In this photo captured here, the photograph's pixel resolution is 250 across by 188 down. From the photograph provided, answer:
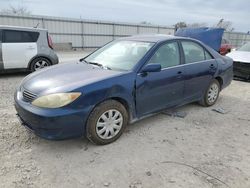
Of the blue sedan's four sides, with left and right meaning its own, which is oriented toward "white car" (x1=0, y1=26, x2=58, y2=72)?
right

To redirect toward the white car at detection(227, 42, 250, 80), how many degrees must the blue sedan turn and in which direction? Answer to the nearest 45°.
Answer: approximately 180°

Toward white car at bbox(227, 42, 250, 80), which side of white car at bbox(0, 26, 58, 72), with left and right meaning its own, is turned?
back

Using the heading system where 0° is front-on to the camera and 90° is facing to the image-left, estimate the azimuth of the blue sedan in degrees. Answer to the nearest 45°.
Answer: approximately 45°

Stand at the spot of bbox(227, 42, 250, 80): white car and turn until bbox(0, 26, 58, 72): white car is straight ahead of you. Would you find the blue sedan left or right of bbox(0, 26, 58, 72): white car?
left

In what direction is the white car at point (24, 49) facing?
to the viewer's left
